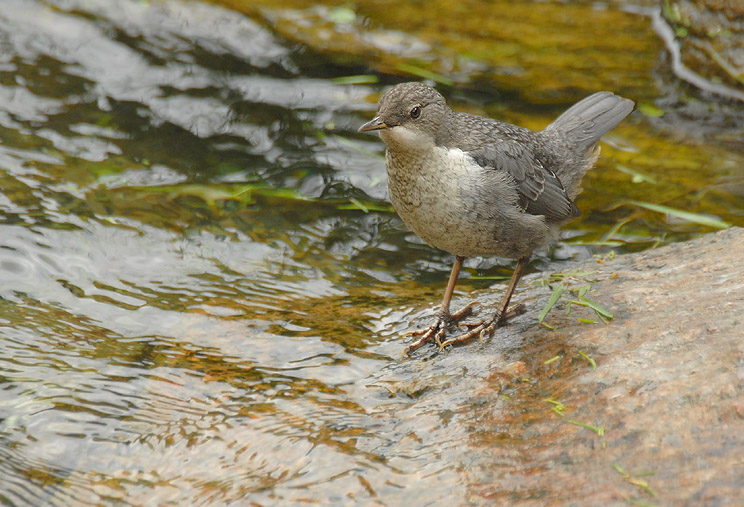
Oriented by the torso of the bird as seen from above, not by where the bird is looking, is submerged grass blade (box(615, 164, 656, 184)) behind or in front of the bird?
behind

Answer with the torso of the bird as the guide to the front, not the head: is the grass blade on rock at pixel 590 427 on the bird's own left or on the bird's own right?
on the bird's own left

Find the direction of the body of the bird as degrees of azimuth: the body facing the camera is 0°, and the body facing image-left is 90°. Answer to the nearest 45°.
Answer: approximately 45°

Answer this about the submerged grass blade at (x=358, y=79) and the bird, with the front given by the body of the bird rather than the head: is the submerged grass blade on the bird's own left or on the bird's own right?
on the bird's own right

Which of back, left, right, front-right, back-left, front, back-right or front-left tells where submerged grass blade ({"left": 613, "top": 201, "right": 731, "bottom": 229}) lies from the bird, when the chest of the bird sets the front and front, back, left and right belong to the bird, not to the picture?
back
